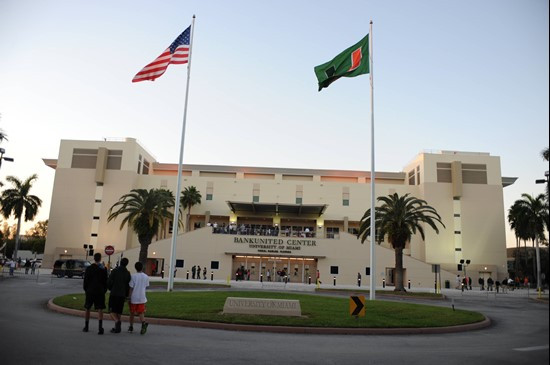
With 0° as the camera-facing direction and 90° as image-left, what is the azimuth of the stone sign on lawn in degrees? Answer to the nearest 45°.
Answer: approximately 0°

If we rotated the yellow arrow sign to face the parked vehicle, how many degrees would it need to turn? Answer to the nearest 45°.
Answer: approximately 135° to its right

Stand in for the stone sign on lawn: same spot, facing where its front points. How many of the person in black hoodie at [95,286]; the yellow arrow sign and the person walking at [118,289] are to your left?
1

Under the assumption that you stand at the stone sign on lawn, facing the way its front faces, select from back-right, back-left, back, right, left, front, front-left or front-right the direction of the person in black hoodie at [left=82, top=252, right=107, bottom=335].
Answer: front-right

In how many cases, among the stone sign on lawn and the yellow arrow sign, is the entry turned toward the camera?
2

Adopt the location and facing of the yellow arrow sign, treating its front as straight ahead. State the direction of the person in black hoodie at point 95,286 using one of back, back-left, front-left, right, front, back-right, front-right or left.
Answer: front-right

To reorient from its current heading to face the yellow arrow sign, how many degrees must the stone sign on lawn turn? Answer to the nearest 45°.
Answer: approximately 90° to its left

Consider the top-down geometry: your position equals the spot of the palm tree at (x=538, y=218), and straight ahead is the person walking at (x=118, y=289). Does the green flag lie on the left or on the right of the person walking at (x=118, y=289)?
right

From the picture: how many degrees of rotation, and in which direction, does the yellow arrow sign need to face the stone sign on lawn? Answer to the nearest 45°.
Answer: approximately 90° to its right

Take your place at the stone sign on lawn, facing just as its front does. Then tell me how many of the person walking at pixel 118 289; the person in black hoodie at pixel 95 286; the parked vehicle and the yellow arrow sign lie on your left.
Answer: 1
